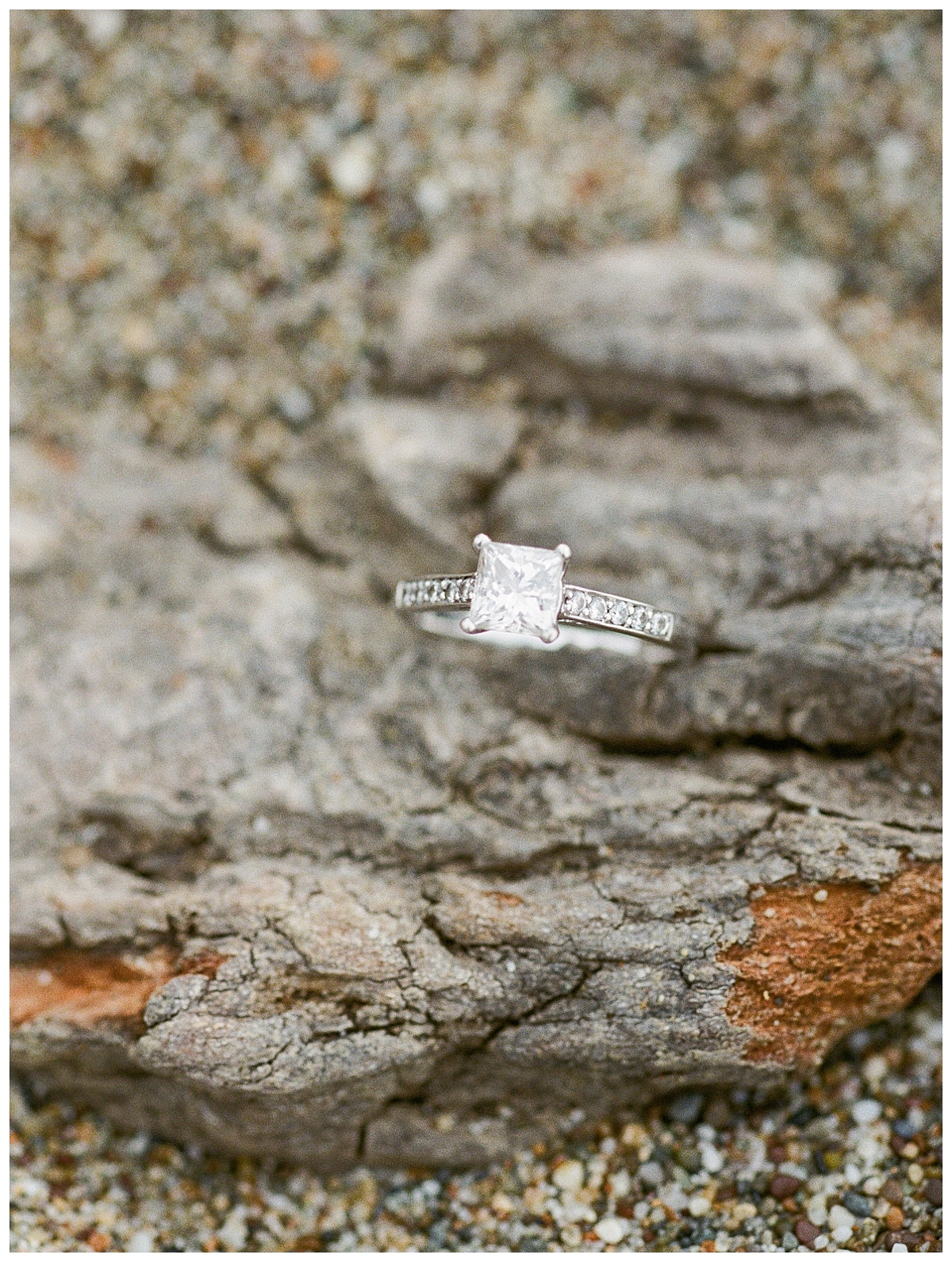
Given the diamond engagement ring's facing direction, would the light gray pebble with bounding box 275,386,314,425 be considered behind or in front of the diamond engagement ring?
behind

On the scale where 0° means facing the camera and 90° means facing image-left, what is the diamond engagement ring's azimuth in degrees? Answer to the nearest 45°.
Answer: approximately 0°
